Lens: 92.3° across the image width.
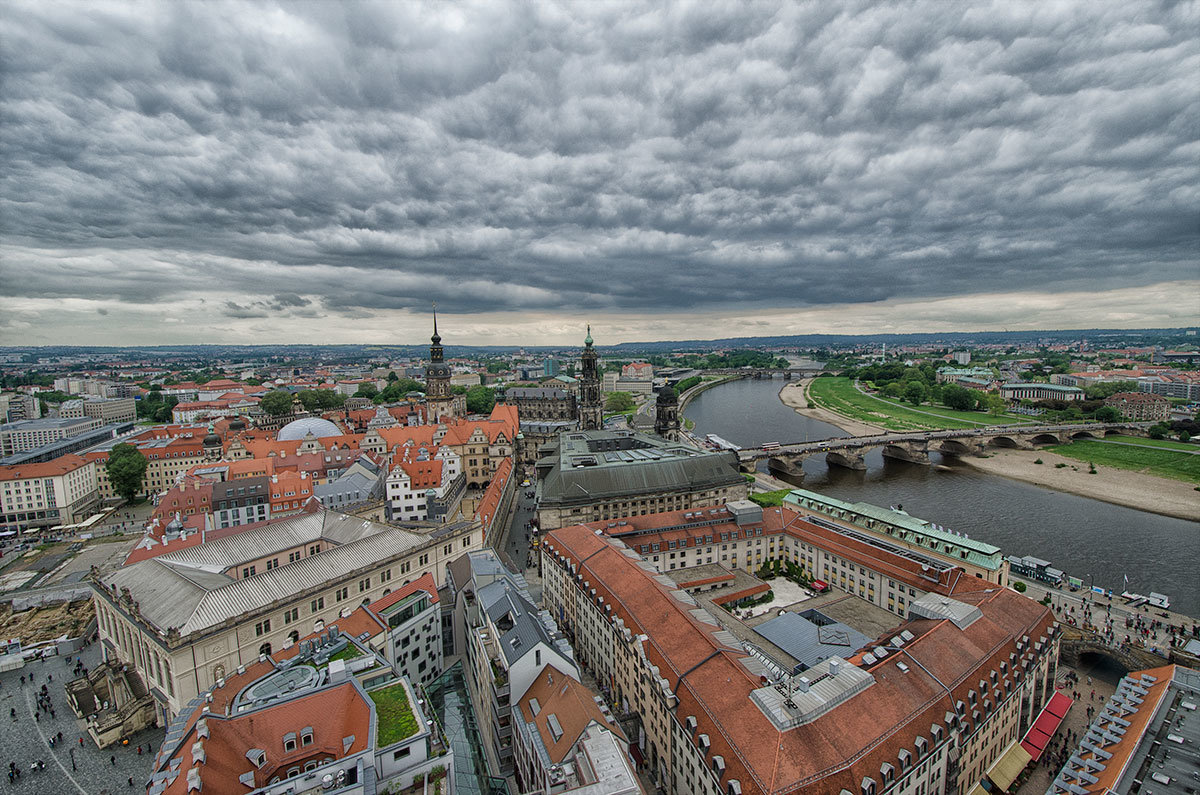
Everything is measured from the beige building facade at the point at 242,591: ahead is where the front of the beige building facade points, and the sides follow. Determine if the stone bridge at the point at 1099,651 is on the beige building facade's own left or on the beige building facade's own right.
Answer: on the beige building facade's own left
